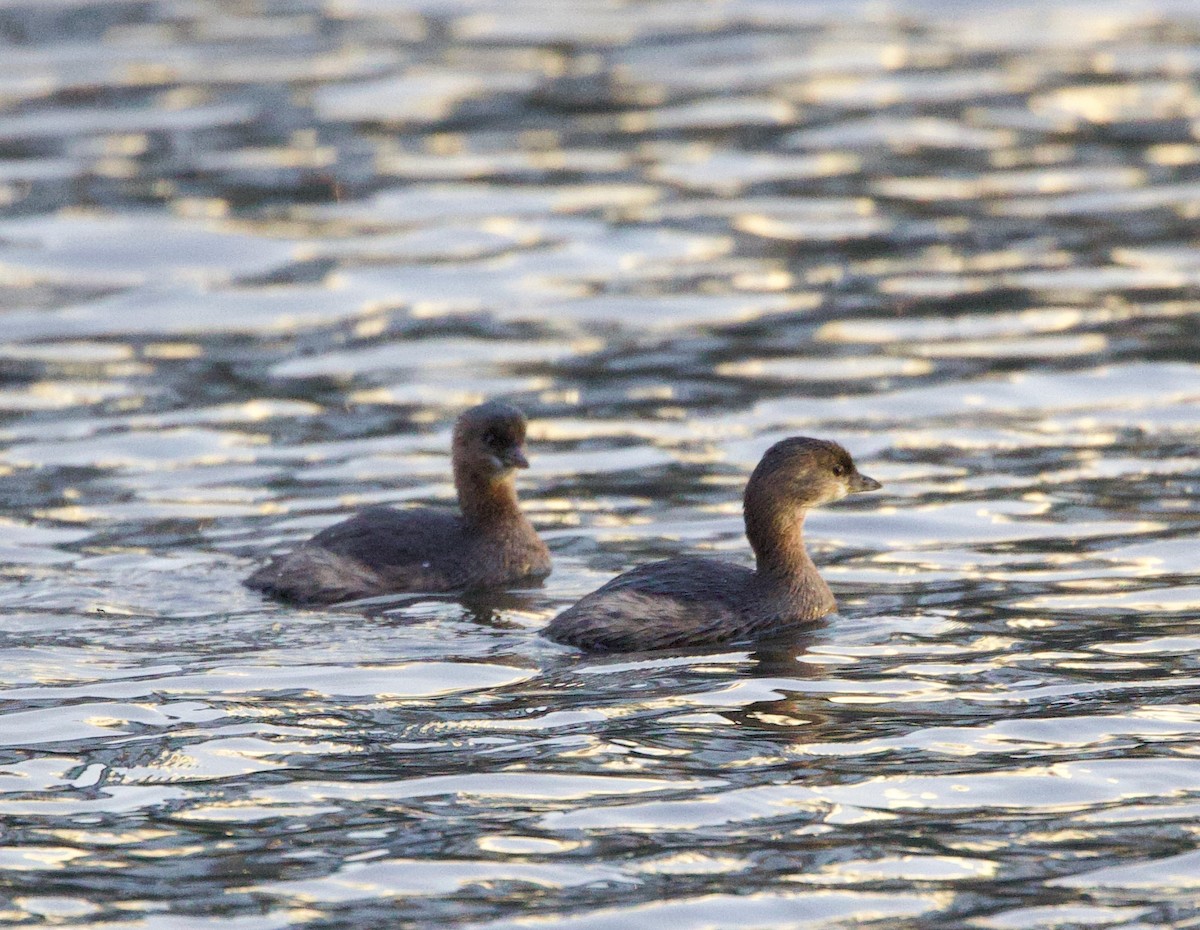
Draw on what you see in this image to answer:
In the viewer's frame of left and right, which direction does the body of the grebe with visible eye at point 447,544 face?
facing to the right of the viewer

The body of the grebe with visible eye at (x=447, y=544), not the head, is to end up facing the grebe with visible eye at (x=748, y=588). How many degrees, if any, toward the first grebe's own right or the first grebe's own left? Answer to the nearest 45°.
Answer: approximately 45° to the first grebe's own right

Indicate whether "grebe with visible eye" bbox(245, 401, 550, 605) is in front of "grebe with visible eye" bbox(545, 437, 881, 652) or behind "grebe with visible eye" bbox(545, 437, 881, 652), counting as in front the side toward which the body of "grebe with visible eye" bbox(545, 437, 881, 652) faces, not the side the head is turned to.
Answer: behind

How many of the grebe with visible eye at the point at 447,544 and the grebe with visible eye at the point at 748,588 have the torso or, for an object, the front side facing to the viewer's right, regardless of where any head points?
2

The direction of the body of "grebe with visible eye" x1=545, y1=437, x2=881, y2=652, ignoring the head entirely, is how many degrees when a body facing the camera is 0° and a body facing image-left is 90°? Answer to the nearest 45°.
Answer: approximately 270°
